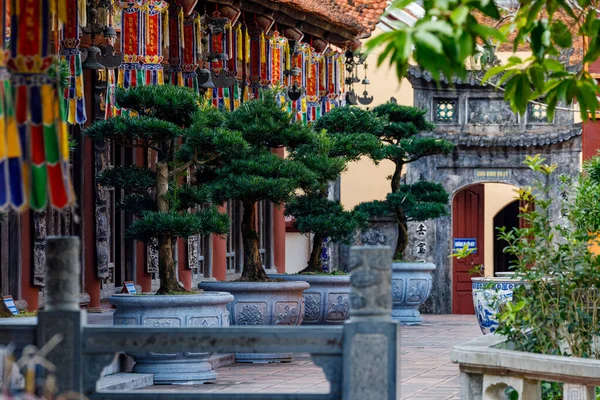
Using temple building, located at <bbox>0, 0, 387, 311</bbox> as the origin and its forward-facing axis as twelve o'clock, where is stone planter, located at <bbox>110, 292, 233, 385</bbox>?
The stone planter is roughly at 1 o'clock from the temple building.

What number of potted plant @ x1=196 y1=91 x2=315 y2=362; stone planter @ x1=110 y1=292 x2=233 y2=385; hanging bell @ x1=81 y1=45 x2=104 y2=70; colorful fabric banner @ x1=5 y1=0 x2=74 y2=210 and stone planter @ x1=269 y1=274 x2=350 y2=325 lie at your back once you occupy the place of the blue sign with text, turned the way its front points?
0

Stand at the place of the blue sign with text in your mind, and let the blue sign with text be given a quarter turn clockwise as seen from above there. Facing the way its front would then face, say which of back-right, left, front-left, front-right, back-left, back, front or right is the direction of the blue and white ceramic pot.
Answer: left

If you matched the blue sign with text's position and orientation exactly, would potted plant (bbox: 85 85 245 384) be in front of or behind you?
in front

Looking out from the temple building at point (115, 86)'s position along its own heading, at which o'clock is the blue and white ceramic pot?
The blue and white ceramic pot is roughly at 11 o'clock from the temple building.

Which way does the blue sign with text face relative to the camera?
toward the camera

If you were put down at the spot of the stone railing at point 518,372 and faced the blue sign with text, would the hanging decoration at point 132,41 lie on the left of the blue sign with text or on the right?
left

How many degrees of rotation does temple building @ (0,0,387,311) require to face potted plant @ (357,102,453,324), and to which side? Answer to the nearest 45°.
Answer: approximately 90° to its left

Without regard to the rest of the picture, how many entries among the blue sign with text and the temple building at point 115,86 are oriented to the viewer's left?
0

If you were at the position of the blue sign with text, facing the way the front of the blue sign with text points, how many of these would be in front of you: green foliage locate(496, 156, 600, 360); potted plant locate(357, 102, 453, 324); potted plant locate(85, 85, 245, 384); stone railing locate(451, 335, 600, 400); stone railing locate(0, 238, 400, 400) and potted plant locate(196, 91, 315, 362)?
6

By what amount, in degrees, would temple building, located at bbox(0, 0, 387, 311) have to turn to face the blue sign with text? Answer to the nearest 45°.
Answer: approximately 90° to its left

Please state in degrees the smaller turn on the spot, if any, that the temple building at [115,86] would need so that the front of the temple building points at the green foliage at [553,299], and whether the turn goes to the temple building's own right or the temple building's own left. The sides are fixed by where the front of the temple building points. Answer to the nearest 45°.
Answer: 0° — it already faces it

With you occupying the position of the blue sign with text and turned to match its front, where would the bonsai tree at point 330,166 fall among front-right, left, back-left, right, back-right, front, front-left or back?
front

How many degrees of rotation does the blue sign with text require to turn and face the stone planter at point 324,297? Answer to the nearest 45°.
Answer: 0° — it already faces it

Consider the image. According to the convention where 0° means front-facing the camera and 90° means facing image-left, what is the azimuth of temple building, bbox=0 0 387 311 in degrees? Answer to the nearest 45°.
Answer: approximately 315°
